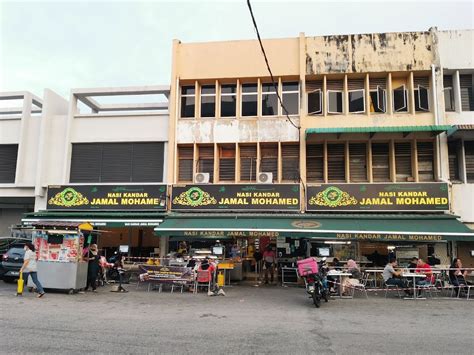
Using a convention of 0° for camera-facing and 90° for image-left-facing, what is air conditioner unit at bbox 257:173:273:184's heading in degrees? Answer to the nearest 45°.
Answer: approximately 0°

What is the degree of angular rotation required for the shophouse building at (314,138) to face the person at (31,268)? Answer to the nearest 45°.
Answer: approximately 45° to its right

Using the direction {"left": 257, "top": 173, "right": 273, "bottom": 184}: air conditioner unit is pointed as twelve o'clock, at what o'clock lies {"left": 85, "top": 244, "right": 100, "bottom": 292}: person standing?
The person standing is roughly at 2 o'clock from the air conditioner unit.

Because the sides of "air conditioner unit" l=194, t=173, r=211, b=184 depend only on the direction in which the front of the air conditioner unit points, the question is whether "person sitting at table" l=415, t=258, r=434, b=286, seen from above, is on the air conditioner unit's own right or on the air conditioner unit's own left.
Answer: on the air conditioner unit's own left

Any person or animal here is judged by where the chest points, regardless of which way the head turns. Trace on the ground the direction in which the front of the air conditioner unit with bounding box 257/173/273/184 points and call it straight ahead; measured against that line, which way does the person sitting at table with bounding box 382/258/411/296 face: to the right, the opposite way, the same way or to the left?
to the left

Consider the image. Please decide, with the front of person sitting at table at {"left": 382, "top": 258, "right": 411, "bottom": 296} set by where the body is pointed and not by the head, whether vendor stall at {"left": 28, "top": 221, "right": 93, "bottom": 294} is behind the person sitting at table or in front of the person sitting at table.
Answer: behind

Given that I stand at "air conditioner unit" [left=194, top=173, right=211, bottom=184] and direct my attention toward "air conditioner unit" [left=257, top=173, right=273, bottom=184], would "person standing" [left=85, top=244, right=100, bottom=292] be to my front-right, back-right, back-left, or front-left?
back-right

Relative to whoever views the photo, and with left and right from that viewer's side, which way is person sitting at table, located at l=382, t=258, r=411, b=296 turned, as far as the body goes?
facing to the right of the viewer

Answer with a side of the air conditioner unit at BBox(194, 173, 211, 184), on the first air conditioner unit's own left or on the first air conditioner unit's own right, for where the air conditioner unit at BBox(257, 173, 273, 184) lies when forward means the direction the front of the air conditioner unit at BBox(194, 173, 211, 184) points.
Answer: on the first air conditioner unit's own left

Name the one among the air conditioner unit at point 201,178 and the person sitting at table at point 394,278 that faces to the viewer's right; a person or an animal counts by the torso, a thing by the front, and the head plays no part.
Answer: the person sitting at table

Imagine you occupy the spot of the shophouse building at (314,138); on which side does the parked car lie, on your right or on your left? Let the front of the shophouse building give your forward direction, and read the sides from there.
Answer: on your right
